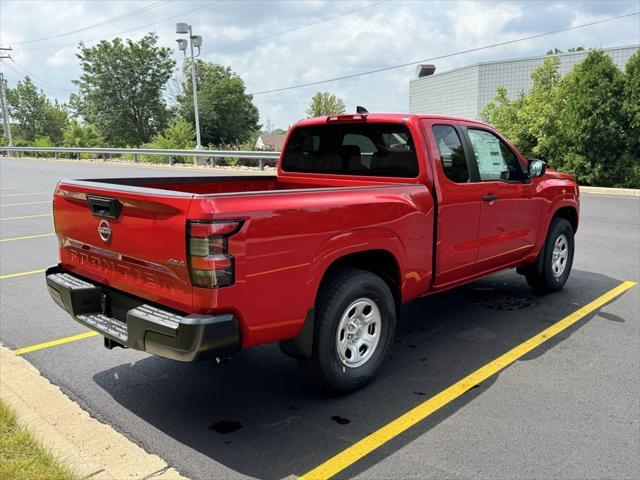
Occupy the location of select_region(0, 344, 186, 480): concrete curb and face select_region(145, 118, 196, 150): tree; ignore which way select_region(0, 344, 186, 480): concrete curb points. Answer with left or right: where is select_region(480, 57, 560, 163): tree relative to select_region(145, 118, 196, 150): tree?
right

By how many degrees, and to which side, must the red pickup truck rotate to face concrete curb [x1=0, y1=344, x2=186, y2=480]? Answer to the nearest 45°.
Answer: approximately 180°

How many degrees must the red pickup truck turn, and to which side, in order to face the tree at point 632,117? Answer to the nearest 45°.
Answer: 0° — it already faces it

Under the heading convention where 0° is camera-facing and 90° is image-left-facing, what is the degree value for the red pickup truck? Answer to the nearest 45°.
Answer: approximately 225°

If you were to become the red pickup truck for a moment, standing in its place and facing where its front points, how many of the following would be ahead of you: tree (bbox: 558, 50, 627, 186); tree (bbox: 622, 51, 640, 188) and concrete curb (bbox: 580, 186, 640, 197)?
3

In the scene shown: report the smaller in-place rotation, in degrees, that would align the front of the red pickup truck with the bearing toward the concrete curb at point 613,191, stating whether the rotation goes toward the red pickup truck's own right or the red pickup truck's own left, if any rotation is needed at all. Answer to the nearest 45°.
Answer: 0° — it already faces it

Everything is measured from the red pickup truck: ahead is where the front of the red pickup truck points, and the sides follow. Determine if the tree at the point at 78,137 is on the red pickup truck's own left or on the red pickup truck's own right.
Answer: on the red pickup truck's own left

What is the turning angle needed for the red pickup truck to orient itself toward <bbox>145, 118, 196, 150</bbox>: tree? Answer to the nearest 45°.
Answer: approximately 45° to its left
